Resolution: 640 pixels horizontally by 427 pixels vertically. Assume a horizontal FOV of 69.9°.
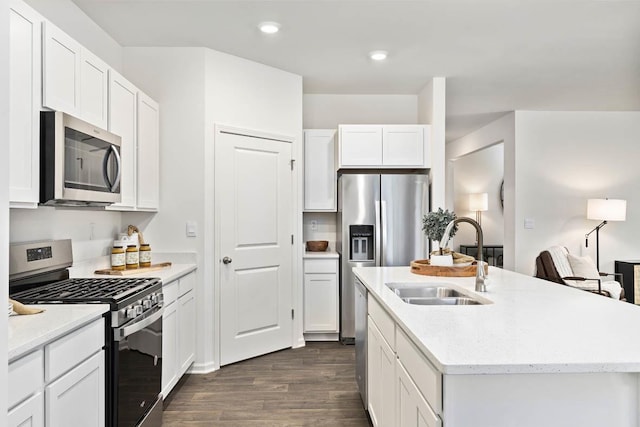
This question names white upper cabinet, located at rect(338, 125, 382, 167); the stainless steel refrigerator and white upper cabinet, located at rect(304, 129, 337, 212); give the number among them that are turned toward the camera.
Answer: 3

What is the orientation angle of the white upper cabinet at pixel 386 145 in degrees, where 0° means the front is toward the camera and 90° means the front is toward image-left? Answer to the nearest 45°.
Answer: approximately 0°

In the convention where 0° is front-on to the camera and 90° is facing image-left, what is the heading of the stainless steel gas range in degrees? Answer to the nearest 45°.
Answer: approximately 315°

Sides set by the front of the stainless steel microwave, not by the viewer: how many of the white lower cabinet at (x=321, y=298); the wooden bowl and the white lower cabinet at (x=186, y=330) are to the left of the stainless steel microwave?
3

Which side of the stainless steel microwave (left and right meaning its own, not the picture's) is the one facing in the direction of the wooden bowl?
left

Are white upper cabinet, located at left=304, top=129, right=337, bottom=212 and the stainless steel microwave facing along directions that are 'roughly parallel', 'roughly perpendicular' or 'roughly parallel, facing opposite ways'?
roughly perpendicular

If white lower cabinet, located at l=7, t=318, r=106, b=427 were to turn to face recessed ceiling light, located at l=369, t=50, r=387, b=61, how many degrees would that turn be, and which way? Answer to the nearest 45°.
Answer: approximately 90° to its left

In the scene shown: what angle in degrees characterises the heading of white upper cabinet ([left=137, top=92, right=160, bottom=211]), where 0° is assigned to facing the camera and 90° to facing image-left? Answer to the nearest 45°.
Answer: approximately 315°

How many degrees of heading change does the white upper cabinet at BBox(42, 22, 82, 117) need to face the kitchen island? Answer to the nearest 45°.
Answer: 0° — it already faces it

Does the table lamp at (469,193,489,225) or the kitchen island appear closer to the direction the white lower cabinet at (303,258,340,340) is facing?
the kitchen island

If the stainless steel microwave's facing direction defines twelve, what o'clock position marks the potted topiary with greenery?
The potted topiary with greenery is roughly at 11 o'clock from the stainless steel microwave.

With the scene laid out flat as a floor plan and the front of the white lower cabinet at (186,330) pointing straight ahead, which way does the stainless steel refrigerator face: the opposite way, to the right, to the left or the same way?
to the right
